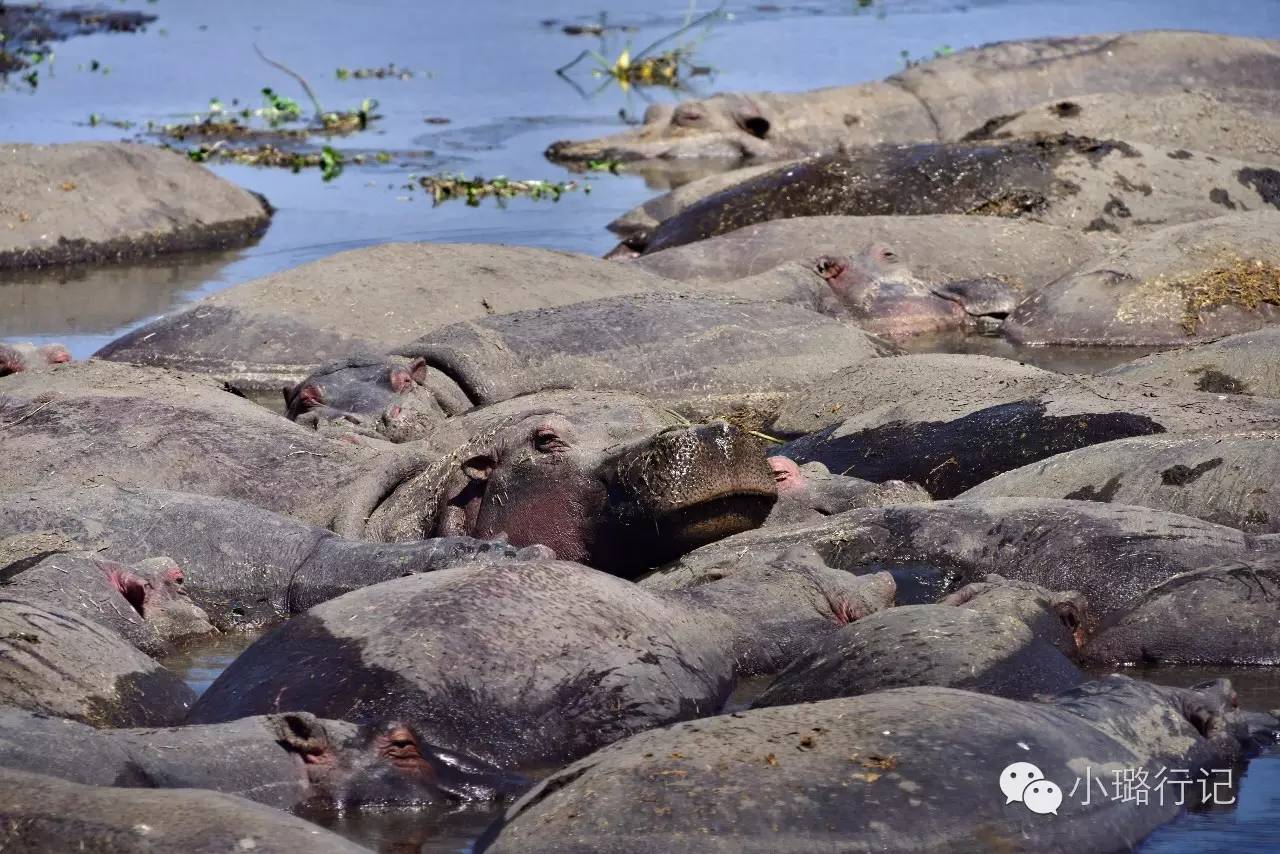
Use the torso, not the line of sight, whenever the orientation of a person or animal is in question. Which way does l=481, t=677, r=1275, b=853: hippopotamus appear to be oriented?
to the viewer's right

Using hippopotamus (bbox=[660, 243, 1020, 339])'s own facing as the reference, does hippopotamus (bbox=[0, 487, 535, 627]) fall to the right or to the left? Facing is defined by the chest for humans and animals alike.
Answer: on its right

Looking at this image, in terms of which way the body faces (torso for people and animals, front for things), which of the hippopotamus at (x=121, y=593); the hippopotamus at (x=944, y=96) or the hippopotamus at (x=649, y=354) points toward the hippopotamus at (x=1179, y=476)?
the hippopotamus at (x=121, y=593)

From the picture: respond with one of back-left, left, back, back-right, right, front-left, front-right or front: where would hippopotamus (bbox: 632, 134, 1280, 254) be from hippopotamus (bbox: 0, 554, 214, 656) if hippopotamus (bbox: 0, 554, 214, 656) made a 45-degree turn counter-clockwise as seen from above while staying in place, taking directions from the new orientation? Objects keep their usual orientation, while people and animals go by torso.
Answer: front

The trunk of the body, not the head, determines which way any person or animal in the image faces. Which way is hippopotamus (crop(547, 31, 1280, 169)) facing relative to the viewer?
to the viewer's left

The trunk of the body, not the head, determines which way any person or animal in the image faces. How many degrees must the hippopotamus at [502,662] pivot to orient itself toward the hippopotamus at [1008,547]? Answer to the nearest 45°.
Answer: approximately 45° to its left

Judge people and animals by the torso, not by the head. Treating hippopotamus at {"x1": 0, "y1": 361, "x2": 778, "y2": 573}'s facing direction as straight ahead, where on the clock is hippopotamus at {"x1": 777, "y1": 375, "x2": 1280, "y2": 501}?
hippopotamus at {"x1": 777, "y1": 375, "x2": 1280, "y2": 501} is roughly at 12 o'clock from hippopotamus at {"x1": 0, "y1": 361, "x2": 778, "y2": 573}.

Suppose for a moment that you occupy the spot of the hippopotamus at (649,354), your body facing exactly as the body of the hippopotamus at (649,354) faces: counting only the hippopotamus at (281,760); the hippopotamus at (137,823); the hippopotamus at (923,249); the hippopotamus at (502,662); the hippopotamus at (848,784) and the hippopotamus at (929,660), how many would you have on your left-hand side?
5

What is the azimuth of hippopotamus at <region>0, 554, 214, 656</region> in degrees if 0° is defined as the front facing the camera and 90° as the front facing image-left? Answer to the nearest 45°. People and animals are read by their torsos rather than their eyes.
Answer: approximately 270°

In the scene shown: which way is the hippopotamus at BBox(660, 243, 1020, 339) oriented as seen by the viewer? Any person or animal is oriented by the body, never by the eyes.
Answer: to the viewer's right

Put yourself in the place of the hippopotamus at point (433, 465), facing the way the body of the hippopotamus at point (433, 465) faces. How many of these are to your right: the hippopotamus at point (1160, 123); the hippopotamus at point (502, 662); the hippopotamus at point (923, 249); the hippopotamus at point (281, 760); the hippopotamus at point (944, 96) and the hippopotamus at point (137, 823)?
3

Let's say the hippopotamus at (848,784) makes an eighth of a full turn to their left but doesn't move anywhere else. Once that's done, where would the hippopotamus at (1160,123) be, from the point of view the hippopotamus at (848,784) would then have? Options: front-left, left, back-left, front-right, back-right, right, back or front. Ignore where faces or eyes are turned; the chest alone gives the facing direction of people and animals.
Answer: front-left

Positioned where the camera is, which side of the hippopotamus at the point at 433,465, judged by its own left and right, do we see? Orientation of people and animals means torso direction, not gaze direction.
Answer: right

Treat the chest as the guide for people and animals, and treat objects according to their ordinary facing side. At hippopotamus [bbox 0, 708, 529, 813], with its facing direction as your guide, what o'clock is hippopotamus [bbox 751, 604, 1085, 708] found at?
hippopotamus [bbox 751, 604, 1085, 708] is roughly at 12 o'clock from hippopotamus [bbox 0, 708, 529, 813].

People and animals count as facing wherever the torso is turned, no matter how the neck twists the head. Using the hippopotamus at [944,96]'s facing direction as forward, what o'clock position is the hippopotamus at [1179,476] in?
the hippopotamus at [1179,476] is roughly at 9 o'clock from the hippopotamus at [944,96].

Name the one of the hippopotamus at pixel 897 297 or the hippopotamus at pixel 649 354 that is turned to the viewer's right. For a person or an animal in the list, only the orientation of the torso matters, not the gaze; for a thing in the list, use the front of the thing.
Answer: the hippopotamus at pixel 897 297

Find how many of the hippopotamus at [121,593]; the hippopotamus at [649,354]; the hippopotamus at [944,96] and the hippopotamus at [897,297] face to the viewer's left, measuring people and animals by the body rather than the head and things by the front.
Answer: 2
